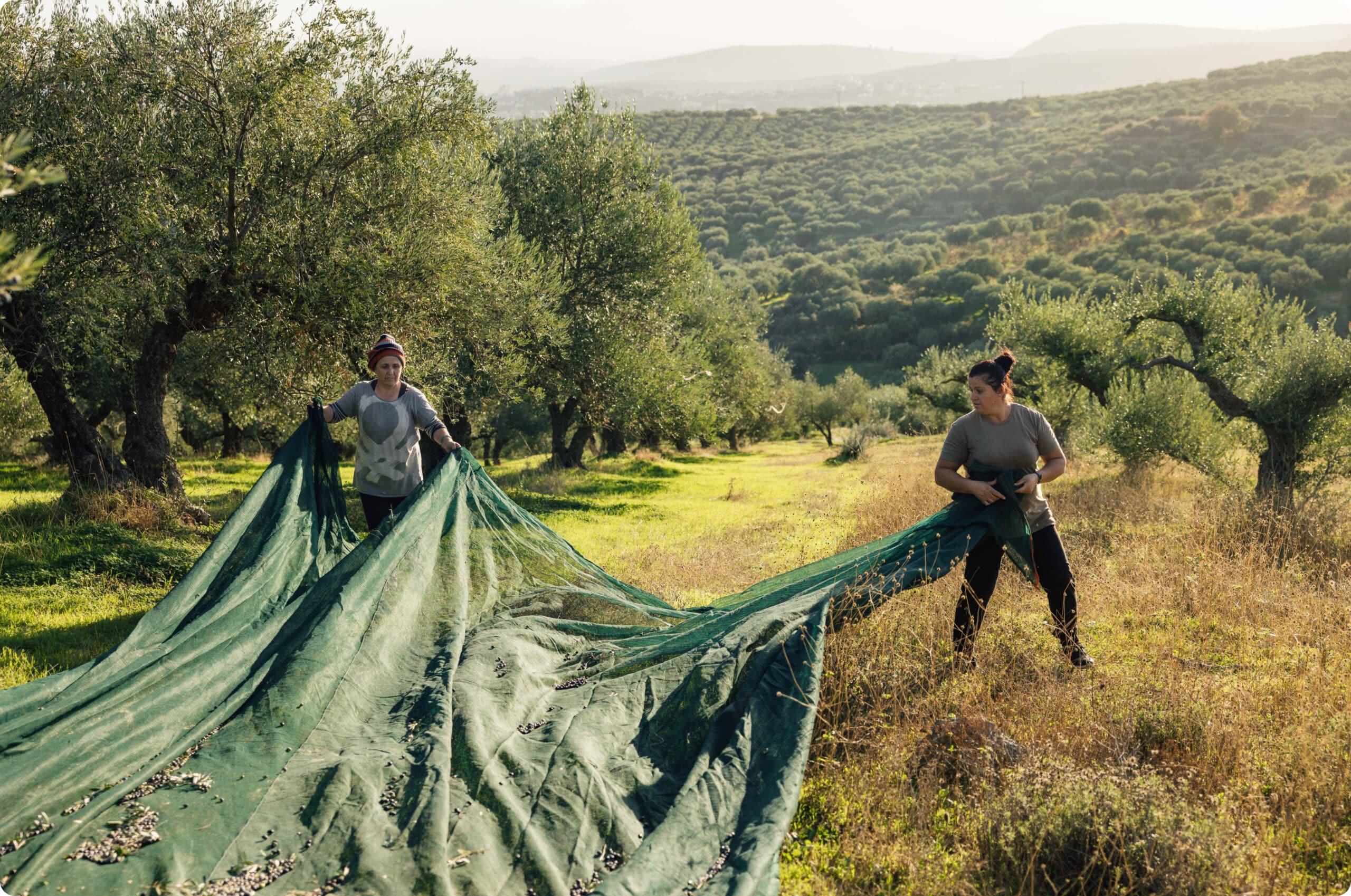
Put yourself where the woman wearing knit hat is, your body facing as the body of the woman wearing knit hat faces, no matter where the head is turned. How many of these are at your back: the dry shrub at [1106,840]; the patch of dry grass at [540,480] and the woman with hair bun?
1

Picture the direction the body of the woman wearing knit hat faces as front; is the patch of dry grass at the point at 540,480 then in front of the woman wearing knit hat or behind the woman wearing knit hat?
behind

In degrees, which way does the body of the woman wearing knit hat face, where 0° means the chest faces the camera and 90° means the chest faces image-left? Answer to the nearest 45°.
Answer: approximately 0°

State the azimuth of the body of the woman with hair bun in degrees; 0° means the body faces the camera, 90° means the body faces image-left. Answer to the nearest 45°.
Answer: approximately 0°

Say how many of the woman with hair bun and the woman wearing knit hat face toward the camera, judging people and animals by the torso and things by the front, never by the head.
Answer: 2
